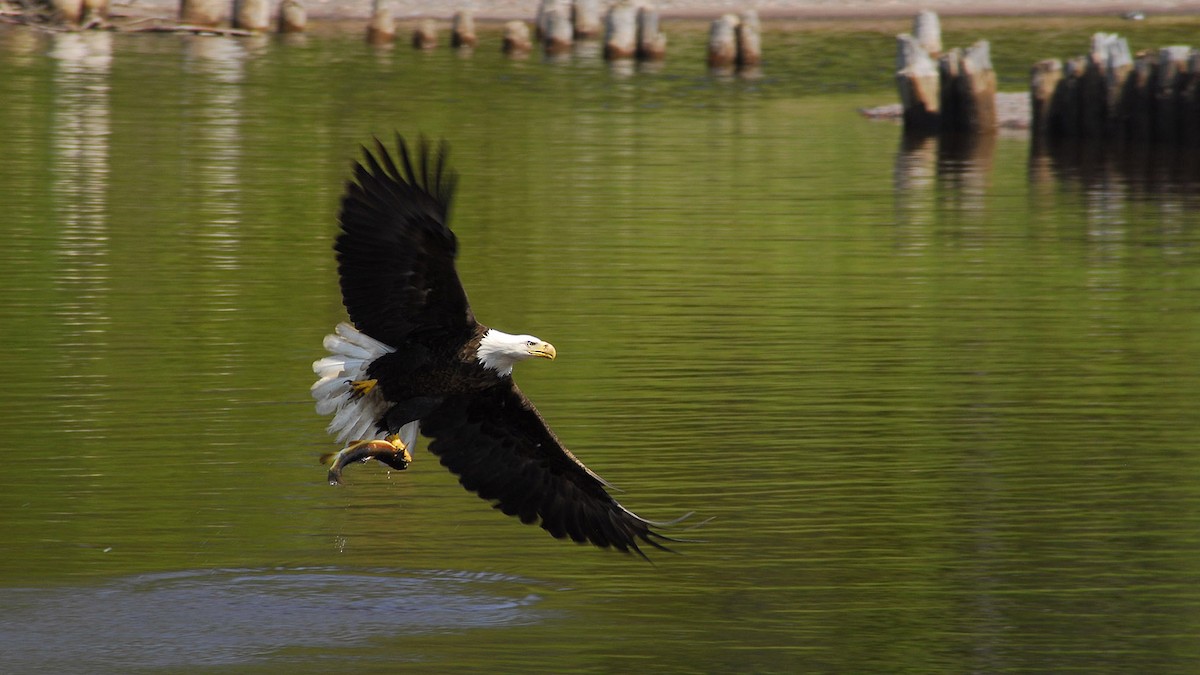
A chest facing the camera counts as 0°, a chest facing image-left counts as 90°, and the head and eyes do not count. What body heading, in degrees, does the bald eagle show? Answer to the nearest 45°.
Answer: approximately 270°

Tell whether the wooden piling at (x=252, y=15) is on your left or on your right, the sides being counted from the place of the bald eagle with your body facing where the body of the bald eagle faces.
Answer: on your left

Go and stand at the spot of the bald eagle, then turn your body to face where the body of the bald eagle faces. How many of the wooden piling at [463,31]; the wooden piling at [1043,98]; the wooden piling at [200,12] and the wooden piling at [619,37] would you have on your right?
0

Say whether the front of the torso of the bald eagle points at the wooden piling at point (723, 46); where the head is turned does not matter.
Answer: no

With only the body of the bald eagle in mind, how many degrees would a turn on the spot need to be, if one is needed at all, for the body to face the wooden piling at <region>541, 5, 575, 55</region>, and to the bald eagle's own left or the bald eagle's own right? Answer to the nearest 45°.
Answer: approximately 90° to the bald eagle's own left

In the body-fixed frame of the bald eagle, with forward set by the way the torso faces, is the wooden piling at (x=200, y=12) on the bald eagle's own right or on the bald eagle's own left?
on the bald eagle's own left

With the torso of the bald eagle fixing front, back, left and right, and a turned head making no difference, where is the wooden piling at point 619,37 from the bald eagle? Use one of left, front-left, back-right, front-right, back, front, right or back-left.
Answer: left

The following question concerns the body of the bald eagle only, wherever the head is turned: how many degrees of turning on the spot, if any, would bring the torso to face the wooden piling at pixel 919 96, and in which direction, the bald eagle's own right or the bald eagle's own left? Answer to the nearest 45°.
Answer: approximately 90° to the bald eagle's own left

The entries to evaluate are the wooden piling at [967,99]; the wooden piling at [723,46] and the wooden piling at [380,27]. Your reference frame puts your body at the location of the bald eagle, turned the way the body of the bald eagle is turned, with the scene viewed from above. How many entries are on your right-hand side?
0

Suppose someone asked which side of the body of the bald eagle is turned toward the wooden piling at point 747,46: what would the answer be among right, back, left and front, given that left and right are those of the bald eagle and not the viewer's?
left

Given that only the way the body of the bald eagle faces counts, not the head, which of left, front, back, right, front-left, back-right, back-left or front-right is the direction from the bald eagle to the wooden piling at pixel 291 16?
left

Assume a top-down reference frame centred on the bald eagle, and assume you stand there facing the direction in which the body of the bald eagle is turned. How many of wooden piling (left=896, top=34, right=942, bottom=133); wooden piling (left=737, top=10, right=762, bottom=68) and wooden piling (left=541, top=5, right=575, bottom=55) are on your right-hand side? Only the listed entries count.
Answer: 0

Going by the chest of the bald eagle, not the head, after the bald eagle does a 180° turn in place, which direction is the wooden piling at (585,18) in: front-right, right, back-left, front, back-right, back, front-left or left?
right
